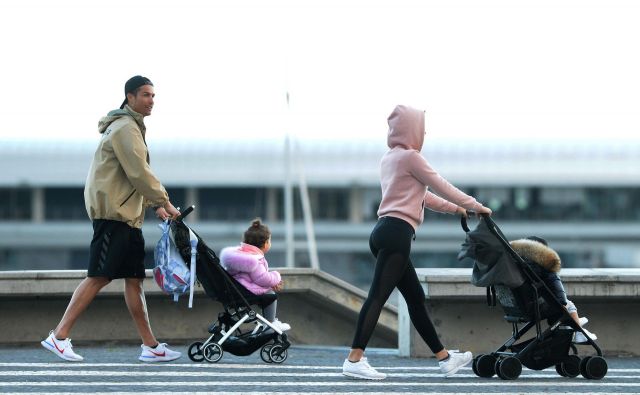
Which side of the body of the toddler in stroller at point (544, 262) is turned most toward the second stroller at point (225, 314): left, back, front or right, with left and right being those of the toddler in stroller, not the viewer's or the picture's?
back

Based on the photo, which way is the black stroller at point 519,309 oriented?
to the viewer's right

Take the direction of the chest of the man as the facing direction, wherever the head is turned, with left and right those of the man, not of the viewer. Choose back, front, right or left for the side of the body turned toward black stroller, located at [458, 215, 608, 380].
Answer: front

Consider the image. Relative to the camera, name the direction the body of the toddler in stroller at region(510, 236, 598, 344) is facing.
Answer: to the viewer's right

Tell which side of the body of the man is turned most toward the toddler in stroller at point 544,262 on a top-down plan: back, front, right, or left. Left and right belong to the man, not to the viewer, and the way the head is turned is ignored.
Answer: front

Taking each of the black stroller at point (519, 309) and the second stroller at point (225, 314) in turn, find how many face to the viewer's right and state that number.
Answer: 2

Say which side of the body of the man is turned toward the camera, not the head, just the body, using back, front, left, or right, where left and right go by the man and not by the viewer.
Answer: right

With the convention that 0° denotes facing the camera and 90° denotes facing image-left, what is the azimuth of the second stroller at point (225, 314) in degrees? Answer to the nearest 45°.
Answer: approximately 270°

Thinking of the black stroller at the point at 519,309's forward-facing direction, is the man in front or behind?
behind

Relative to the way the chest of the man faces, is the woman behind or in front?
in front

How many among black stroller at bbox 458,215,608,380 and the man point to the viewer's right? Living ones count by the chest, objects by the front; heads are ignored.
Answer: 2

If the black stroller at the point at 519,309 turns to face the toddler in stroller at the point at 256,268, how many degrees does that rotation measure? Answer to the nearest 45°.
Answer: approximately 180°
